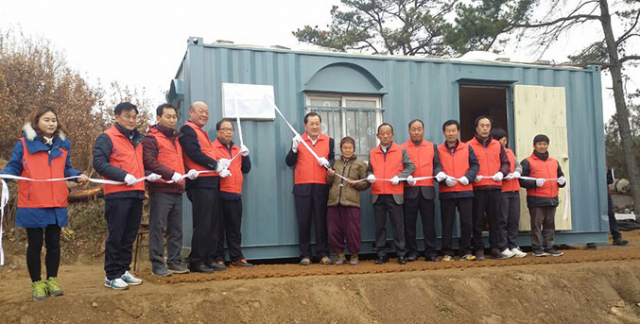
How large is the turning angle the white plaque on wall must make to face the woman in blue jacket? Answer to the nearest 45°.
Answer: approximately 45° to its right

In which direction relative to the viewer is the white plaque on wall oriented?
toward the camera
